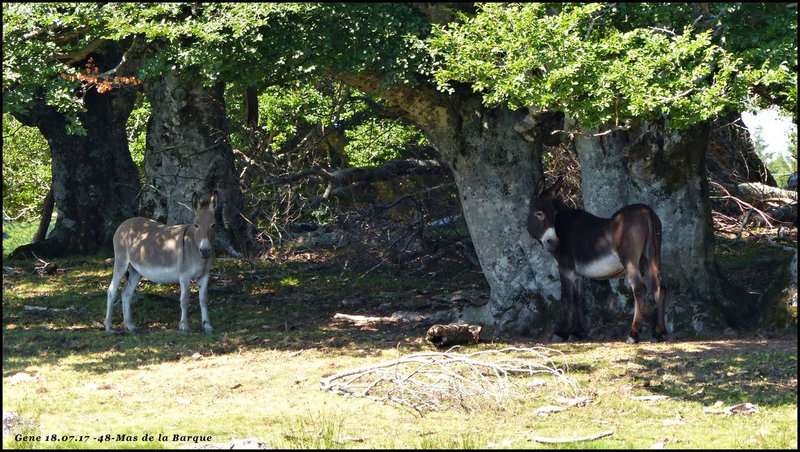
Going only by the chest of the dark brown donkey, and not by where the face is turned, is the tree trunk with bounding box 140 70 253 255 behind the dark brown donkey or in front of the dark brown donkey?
in front

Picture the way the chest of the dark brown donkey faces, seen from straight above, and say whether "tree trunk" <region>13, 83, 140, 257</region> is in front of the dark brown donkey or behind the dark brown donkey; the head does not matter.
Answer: in front

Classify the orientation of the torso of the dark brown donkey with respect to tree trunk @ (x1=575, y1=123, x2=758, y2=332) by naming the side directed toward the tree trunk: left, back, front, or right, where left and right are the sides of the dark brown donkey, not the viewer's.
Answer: right

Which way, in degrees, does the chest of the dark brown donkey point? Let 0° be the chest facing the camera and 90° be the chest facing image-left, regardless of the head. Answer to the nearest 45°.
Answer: approximately 135°

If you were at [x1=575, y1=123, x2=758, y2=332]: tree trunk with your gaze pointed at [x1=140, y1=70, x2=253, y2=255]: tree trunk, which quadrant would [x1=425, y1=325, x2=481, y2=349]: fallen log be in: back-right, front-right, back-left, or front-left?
front-left
